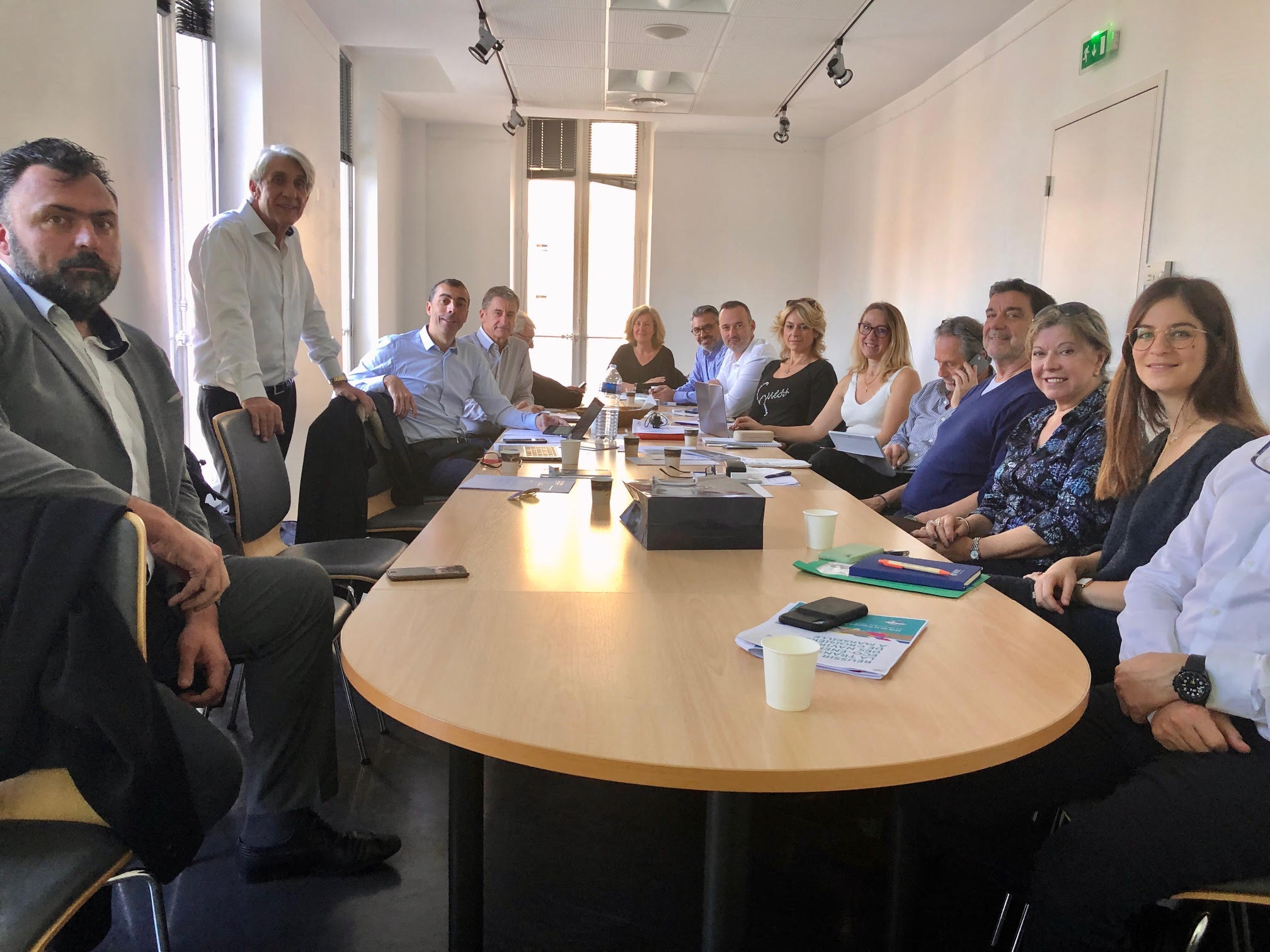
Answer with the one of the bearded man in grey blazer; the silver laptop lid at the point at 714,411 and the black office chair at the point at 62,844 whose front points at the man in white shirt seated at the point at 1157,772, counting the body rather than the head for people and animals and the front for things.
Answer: the bearded man in grey blazer

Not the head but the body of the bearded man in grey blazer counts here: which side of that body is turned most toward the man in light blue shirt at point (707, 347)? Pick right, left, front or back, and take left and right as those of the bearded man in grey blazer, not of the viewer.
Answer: left

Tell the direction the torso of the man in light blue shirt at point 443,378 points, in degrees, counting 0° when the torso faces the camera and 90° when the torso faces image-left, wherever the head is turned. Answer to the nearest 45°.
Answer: approximately 315°

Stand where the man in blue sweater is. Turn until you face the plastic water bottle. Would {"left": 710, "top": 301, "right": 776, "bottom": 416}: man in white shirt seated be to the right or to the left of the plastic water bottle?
right

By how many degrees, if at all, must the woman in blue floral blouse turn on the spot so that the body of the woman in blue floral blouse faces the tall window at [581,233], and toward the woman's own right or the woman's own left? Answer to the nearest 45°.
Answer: approximately 90° to the woman's own right

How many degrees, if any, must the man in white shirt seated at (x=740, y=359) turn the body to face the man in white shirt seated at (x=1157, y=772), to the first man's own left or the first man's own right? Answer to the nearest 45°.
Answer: approximately 45° to the first man's own left
